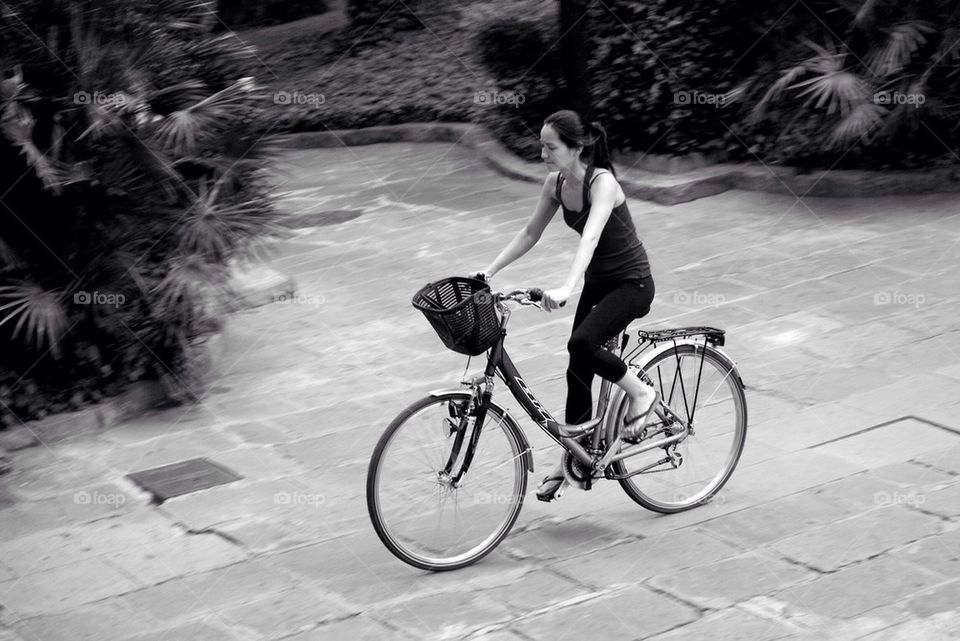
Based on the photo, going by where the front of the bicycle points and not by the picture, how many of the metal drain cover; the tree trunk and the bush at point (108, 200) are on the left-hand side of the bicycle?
0

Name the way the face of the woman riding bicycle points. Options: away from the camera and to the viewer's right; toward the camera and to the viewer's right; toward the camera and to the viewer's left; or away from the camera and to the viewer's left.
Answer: toward the camera and to the viewer's left

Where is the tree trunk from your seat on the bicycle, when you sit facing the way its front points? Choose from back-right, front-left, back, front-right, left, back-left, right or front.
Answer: back-right

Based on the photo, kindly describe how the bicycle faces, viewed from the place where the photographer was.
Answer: facing the viewer and to the left of the viewer

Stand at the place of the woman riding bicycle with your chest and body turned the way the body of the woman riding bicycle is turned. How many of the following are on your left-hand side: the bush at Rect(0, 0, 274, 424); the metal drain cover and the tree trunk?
0

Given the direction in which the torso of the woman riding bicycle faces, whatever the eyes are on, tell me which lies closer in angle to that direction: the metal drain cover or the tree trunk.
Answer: the metal drain cover

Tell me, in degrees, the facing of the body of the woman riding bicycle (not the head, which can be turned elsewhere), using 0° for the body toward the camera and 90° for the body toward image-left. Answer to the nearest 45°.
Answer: approximately 45°

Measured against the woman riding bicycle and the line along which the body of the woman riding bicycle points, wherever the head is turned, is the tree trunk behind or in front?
behind

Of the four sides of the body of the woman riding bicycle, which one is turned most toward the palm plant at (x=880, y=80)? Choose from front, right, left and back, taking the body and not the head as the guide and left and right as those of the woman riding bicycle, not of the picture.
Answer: back

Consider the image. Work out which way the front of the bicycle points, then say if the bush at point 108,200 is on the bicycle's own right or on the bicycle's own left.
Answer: on the bicycle's own right
